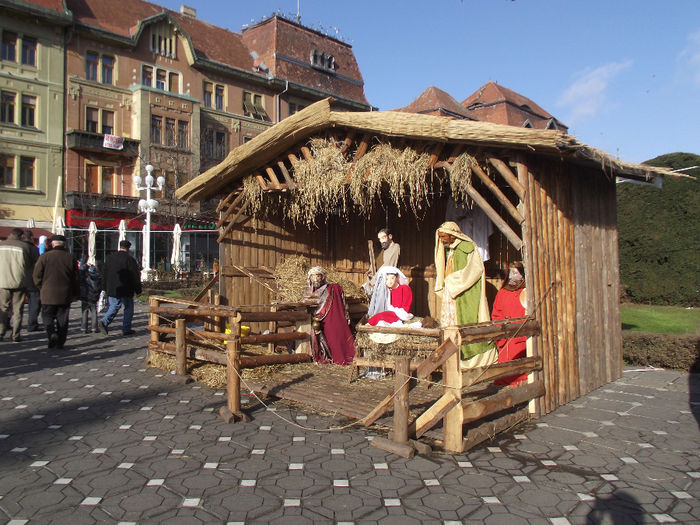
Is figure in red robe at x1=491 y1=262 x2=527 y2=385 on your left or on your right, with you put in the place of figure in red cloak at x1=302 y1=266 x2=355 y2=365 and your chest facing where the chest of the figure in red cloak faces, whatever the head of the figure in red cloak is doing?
on your left

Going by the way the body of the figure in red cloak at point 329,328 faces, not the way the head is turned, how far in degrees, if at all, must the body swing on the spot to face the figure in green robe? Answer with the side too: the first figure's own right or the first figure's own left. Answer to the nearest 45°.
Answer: approximately 90° to the first figure's own left

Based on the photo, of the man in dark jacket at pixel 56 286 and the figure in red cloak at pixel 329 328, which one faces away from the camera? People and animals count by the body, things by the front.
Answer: the man in dark jacket

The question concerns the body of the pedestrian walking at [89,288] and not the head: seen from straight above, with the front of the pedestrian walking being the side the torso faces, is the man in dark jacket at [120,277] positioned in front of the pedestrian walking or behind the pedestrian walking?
behind

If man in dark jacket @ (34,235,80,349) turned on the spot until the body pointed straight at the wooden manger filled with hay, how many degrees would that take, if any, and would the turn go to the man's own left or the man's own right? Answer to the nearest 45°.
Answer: approximately 135° to the man's own right

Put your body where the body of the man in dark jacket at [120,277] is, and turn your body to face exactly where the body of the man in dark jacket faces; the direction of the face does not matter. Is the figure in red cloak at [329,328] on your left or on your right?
on your right
